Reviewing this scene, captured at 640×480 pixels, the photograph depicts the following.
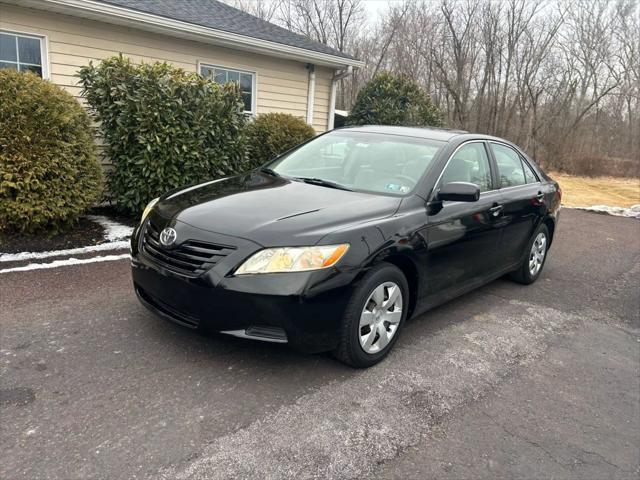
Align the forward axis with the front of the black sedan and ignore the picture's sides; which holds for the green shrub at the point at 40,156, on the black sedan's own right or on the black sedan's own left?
on the black sedan's own right

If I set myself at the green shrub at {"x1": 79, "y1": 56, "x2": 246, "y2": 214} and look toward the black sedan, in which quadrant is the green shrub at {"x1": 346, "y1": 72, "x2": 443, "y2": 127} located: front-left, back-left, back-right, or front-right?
back-left

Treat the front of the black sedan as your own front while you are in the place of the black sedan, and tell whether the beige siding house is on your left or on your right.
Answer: on your right

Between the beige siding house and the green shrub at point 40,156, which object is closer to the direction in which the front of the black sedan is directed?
the green shrub

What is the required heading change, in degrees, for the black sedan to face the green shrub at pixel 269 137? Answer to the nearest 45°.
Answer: approximately 135° to its right

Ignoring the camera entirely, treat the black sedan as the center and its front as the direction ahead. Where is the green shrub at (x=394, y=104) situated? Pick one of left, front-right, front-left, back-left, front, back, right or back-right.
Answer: back-right

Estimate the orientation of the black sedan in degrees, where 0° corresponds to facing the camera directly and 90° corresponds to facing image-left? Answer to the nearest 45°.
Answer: approximately 45°

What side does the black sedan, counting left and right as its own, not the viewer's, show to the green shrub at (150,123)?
right
